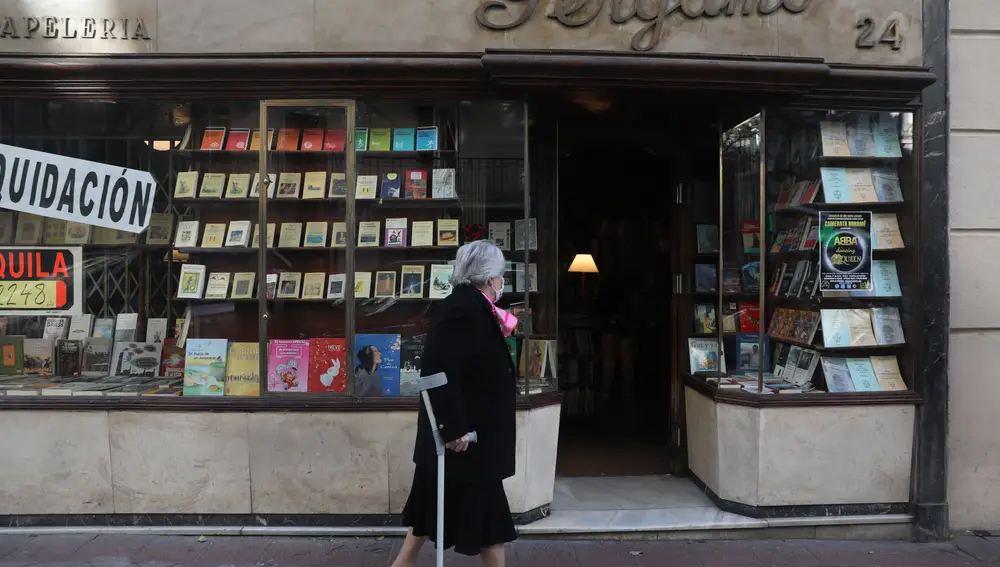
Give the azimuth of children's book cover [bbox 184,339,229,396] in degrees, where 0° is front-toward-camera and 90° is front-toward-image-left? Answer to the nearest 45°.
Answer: approximately 0°

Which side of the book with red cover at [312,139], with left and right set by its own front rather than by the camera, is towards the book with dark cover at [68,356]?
right

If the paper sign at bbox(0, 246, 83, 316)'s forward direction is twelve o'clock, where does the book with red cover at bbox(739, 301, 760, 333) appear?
The book with red cover is roughly at 10 o'clock from the paper sign.

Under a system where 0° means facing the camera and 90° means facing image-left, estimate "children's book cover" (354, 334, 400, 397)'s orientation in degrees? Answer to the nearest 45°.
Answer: approximately 0°
